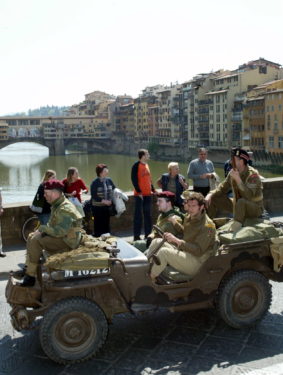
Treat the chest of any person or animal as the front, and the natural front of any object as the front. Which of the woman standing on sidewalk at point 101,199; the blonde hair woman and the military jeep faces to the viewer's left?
the military jeep

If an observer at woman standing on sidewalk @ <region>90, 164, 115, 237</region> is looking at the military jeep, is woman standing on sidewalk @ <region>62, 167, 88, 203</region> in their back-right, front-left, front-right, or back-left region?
back-right

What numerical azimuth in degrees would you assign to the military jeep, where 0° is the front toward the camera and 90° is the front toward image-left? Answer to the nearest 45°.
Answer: approximately 90°

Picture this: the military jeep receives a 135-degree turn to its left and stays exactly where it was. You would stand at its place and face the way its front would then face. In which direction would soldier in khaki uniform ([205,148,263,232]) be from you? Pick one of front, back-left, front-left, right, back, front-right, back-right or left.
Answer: left

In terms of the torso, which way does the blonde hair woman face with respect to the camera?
toward the camera

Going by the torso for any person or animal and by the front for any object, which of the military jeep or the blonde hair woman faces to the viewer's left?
the military jeep

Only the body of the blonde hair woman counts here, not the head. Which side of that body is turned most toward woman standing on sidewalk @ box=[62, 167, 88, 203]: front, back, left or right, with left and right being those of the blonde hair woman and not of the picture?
right

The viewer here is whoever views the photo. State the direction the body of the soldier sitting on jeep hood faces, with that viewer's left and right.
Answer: facing to the left of the viewer

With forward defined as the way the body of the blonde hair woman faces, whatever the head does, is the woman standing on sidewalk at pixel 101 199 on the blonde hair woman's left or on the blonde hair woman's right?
on the blonde hair woman's right

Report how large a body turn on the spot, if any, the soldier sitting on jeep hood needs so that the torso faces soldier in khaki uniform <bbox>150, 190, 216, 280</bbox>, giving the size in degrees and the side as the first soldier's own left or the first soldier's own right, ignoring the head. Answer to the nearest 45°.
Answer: approximately 180°

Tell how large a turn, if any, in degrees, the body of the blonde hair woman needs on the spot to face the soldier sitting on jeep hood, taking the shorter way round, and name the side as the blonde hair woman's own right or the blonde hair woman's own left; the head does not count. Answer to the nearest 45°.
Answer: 0° — they already face them

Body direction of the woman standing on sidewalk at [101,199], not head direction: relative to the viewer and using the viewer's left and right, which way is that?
facing the viewer and to the right of the viewer

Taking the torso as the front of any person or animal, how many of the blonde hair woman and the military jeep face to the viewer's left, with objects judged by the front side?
1
